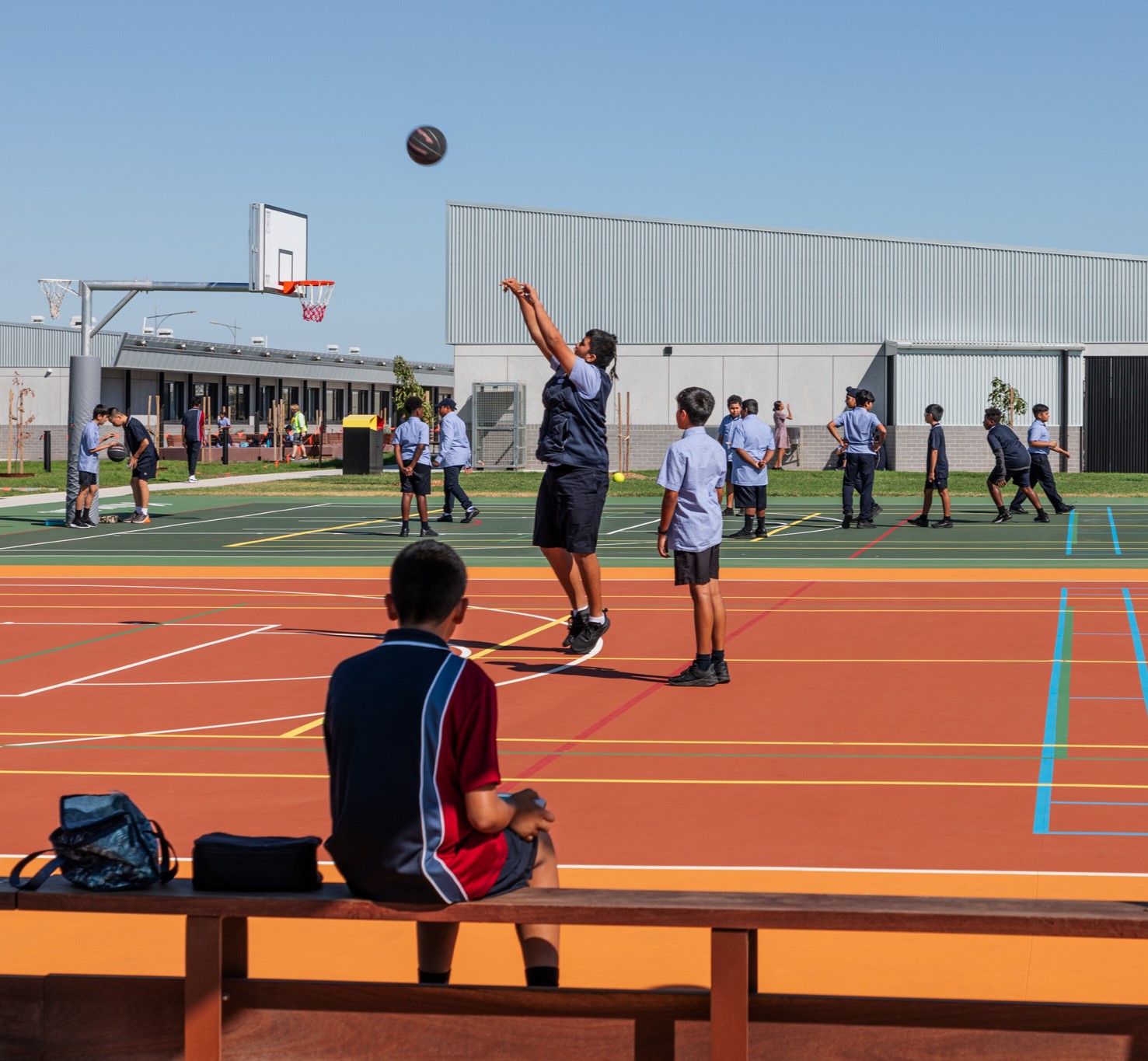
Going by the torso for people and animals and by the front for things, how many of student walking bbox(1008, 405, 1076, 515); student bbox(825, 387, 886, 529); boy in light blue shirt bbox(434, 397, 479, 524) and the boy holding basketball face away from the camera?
1

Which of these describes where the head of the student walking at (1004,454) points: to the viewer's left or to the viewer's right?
to the viewer's left

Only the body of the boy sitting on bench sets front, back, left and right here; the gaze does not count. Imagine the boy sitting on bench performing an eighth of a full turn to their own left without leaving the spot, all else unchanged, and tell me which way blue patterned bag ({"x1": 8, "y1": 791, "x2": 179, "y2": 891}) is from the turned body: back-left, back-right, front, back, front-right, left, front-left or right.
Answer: left

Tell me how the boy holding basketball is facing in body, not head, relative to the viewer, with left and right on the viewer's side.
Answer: facing to the right of the viewer

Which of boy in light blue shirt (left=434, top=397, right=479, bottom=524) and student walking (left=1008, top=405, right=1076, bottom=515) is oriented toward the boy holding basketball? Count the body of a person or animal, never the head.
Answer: the boy in light blue shirt

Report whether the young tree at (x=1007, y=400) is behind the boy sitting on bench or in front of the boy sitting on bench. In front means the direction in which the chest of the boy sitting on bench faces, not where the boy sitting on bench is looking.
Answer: in front

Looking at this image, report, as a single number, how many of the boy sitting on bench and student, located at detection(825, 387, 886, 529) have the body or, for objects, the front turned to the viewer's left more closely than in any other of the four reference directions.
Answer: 0

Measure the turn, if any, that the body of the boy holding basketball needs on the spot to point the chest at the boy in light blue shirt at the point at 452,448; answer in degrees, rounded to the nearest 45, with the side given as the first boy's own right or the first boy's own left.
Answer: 0° — they already face them

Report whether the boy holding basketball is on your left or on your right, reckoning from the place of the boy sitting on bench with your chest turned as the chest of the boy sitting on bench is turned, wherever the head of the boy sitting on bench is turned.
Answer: on your left
